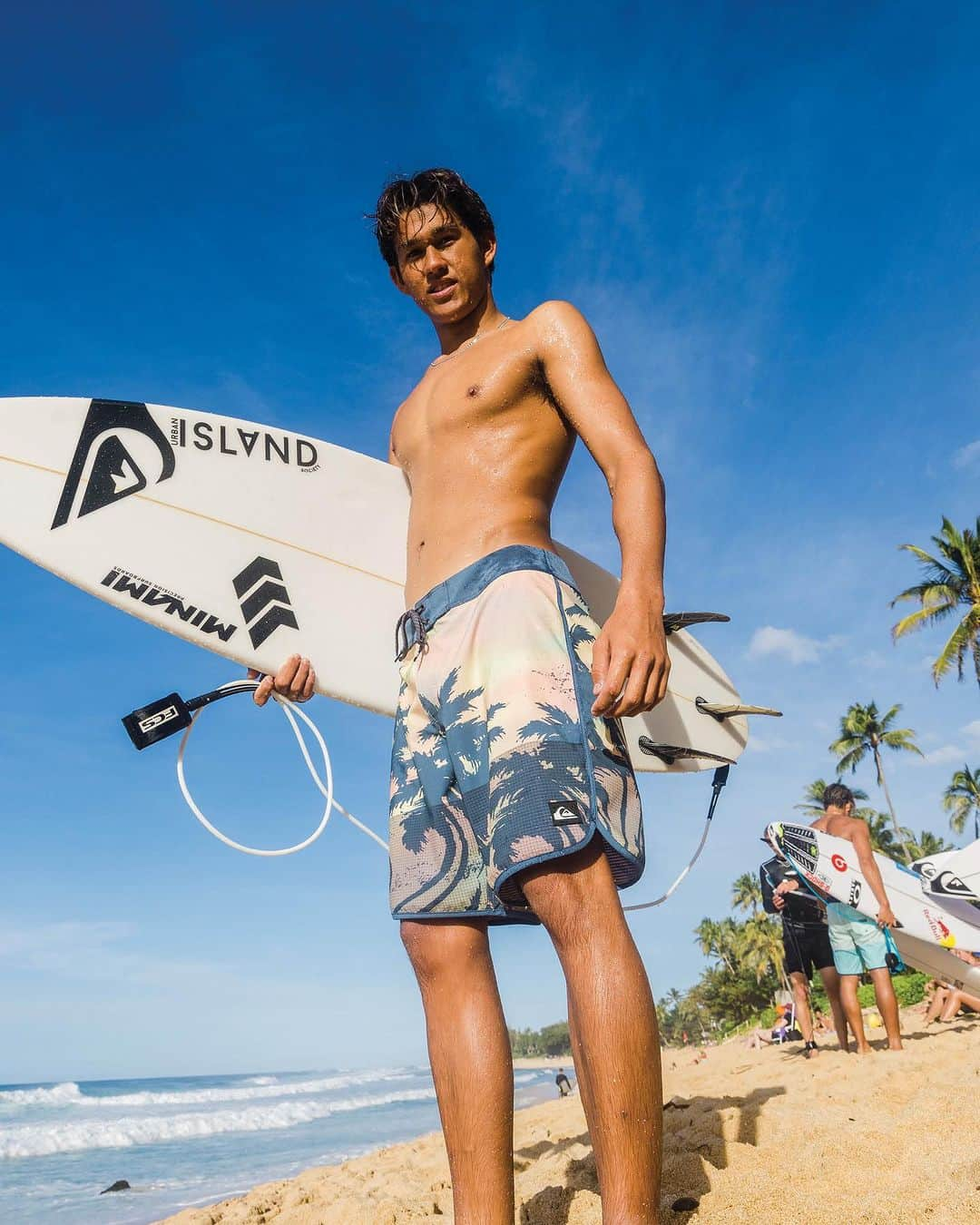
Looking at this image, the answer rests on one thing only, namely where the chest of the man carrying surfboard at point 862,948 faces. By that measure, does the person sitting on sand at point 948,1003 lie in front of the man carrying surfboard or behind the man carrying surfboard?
in front

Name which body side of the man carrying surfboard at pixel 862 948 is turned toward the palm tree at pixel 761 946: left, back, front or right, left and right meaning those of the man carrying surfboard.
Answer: front

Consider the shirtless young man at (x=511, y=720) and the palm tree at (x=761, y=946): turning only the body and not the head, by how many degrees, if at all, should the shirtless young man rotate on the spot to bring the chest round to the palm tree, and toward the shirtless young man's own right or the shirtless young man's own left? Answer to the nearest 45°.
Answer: approximately 135° to the shirtless young man's own right

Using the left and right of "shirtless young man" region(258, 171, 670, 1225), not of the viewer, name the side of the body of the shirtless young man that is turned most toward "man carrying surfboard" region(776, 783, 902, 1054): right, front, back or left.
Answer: back

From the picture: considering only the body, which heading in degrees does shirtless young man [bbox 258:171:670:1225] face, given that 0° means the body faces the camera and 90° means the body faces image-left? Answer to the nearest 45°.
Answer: approximately 45°
